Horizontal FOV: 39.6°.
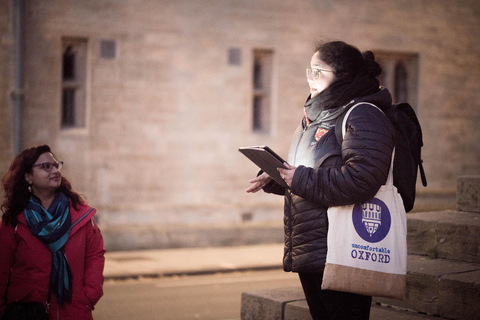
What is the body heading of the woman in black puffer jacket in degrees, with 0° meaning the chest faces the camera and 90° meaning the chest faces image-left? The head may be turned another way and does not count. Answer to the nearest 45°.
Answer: approximately 90°

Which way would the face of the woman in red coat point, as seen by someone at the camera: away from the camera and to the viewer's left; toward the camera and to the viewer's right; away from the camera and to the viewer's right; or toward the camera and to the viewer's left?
toward the camera and to the viewer's right

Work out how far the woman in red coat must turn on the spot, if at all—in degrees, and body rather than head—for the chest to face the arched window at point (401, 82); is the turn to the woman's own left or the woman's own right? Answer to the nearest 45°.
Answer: approximately 90° to the woman's own left

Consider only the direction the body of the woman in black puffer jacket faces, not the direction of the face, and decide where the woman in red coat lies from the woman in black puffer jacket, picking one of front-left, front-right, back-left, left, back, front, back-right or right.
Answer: front

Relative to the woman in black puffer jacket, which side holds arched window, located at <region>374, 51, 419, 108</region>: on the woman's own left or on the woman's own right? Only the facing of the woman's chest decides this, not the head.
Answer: on the woman's own right

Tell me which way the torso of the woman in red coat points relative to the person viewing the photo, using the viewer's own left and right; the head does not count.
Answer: facing the viewer and to the right of the viewer

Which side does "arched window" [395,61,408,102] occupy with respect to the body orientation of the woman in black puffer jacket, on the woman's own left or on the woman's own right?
on the woman's own right

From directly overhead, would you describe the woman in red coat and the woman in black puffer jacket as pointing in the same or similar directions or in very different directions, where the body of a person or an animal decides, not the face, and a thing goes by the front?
very different directions

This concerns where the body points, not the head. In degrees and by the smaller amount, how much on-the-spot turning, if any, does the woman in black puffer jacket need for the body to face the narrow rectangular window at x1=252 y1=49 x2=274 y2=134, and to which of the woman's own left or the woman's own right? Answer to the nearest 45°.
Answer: approximately 90° to the woman's own right

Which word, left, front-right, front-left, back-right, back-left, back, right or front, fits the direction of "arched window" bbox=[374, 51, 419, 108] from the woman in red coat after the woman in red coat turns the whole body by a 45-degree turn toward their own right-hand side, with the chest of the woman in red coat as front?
back-left
